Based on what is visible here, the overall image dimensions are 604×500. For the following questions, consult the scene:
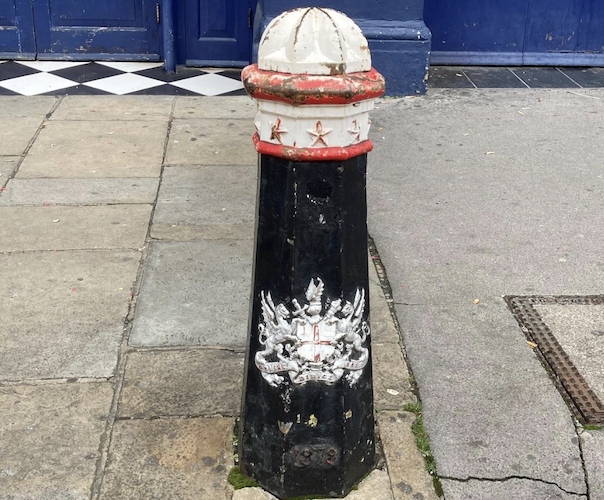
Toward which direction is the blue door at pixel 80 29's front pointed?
toward the camera

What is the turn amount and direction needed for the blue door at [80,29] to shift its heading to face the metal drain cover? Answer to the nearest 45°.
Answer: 0° — it already faces it

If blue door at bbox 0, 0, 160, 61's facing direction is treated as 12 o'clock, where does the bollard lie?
The bollard is roughly at 12 o'clock from the blue door.
